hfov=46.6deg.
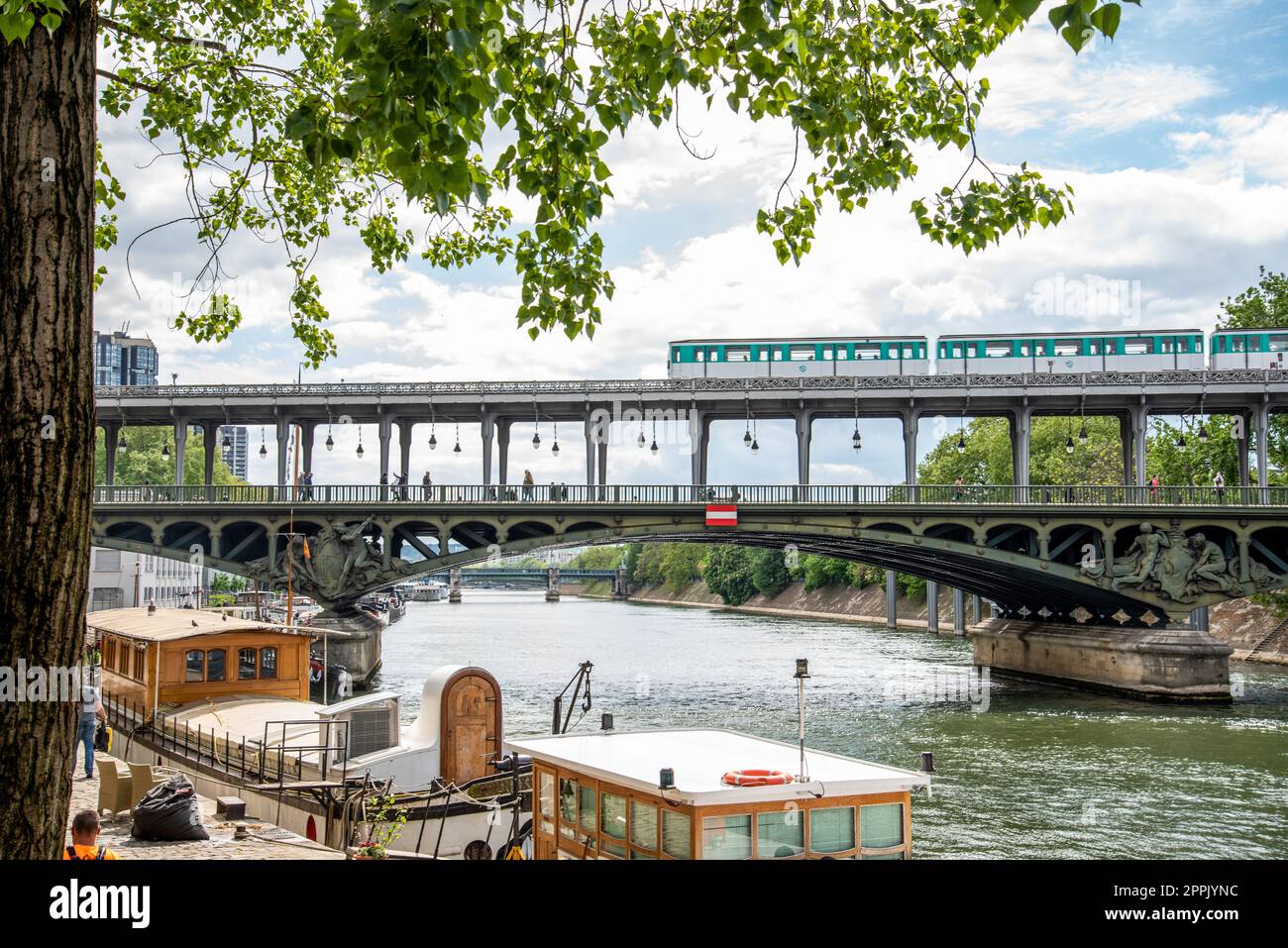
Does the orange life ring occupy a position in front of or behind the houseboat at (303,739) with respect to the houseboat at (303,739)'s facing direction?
in front

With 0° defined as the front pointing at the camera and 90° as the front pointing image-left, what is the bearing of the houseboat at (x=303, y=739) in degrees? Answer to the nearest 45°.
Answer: approximately 315°

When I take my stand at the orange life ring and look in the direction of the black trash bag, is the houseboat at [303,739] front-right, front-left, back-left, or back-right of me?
front-right

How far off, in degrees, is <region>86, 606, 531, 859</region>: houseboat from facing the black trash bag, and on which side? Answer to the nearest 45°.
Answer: approximately 45° to its right
